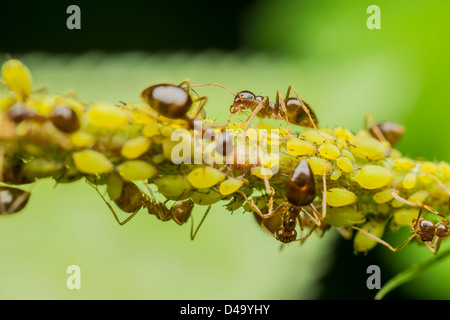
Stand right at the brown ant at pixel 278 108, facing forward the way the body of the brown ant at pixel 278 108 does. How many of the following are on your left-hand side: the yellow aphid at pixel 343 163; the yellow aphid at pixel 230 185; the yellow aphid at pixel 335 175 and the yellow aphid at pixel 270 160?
4

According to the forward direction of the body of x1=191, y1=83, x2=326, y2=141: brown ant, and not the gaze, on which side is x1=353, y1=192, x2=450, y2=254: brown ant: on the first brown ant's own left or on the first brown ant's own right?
on the first brown ant's own left

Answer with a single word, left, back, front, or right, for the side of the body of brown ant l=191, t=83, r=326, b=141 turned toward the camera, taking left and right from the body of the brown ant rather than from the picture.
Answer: left

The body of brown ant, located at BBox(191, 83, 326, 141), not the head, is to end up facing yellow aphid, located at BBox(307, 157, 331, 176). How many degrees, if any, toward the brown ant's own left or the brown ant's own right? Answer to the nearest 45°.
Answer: approximately 90° to the brown ant's own left

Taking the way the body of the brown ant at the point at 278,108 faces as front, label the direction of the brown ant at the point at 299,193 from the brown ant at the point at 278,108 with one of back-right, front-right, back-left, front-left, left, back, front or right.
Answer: left
